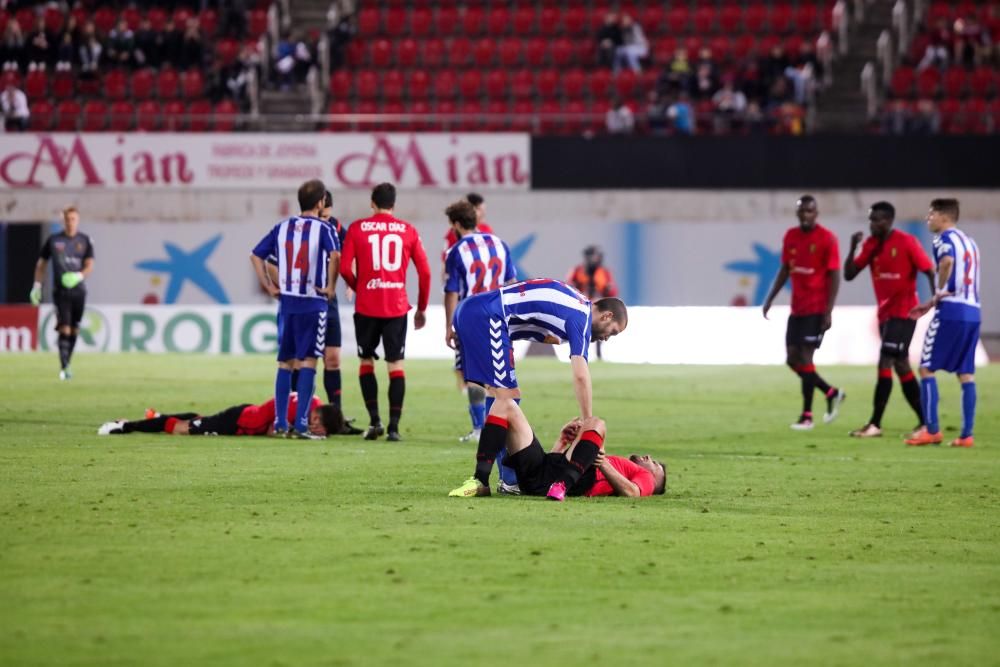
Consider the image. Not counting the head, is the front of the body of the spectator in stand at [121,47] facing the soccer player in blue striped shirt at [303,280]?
yes

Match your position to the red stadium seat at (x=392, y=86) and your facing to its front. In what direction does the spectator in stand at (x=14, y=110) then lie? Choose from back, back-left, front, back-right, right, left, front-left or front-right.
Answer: right

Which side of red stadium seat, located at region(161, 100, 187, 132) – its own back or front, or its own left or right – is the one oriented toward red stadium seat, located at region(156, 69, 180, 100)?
back

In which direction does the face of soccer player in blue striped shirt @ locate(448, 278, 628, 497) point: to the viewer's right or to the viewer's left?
to the viewer's right

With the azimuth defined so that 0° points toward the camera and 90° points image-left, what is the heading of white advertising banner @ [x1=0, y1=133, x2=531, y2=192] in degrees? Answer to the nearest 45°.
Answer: approximately 0°

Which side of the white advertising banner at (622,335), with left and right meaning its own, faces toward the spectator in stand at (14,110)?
back

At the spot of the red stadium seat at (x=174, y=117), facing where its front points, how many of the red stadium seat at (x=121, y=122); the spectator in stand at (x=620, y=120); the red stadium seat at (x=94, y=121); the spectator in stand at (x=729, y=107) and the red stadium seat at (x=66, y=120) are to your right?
3

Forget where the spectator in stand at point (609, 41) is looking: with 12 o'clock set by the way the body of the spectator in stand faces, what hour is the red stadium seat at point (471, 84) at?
The red stadium seat is roughly at 3 o'clock from the spectator in stand.

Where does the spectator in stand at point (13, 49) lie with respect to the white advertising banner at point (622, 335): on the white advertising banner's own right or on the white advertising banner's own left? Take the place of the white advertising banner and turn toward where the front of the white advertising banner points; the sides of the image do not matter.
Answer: on the white advertising banner's own right

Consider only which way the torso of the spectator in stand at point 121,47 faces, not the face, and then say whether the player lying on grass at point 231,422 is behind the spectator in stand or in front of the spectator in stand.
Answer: in front

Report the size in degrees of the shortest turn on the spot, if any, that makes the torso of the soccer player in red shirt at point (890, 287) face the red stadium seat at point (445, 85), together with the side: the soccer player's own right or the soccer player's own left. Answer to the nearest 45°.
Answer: approximately 90° to the soccer player's own right

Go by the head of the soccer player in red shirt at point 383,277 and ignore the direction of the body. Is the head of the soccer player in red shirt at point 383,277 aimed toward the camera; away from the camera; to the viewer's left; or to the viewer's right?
away from the camera

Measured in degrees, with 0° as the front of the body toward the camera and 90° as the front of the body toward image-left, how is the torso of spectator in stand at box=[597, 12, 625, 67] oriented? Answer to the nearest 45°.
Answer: approximately 0°
